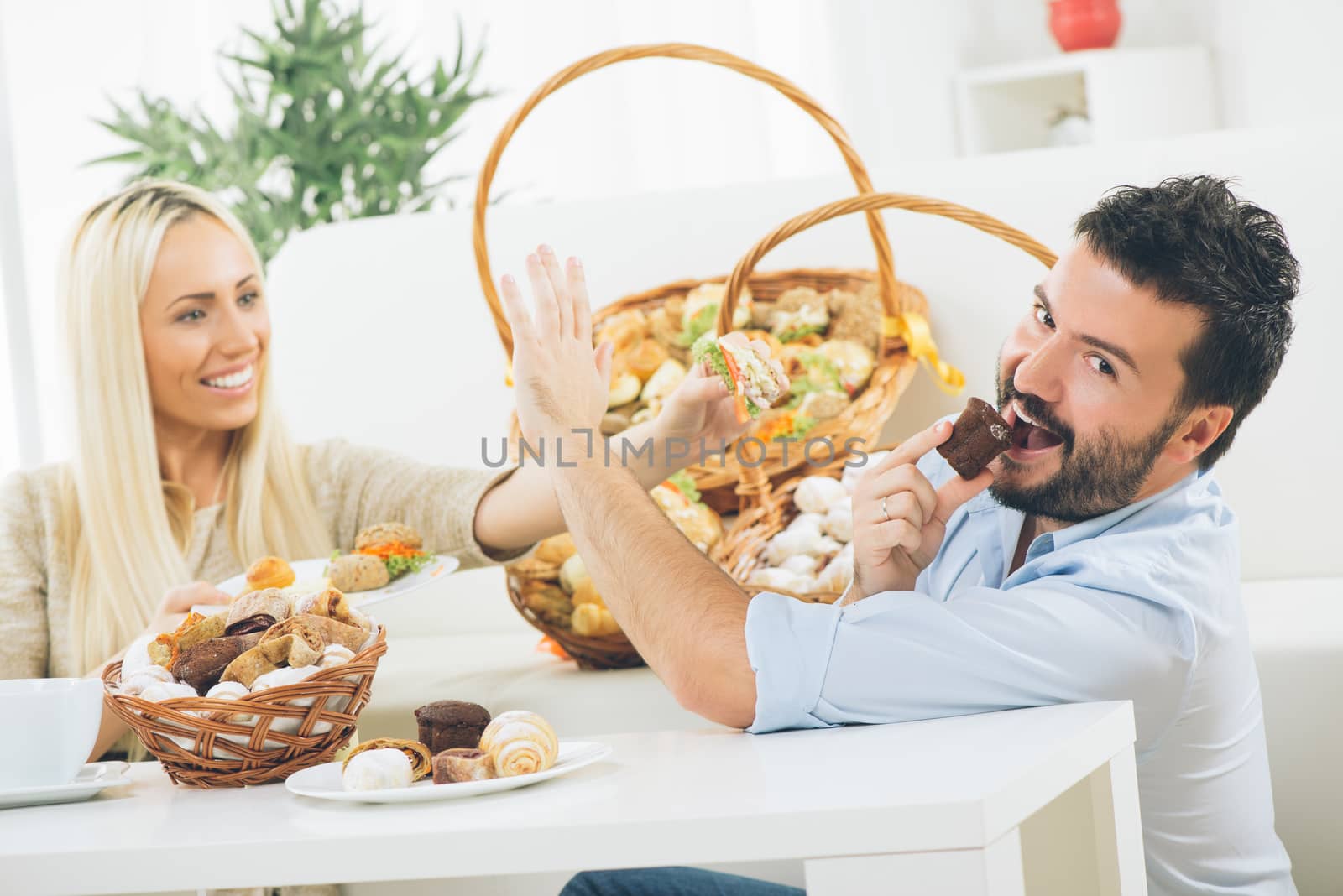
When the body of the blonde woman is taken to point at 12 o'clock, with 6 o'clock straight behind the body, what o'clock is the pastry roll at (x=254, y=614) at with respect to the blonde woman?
The pastry roll is roughly at 1 o'clock from the blonde woman.

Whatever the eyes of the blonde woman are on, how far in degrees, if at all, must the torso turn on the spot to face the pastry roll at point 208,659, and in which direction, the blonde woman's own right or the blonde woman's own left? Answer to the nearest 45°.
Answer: approximately 45° to the blonde woman's own right

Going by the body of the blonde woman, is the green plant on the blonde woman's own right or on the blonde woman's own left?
on the blonde woman's own left

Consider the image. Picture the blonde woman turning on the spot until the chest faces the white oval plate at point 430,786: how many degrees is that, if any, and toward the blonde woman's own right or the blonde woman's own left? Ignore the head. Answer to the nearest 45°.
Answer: approximately 45° to the blonde woman's own right

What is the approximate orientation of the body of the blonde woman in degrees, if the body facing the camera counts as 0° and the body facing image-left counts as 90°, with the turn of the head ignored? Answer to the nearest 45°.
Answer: approximately 315°

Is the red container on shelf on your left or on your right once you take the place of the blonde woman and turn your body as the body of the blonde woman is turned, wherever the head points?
on your left
